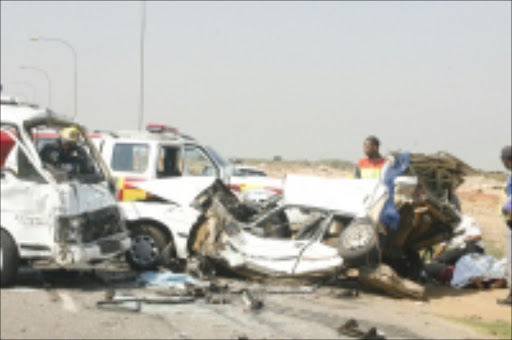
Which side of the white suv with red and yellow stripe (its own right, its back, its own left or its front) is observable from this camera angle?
right
